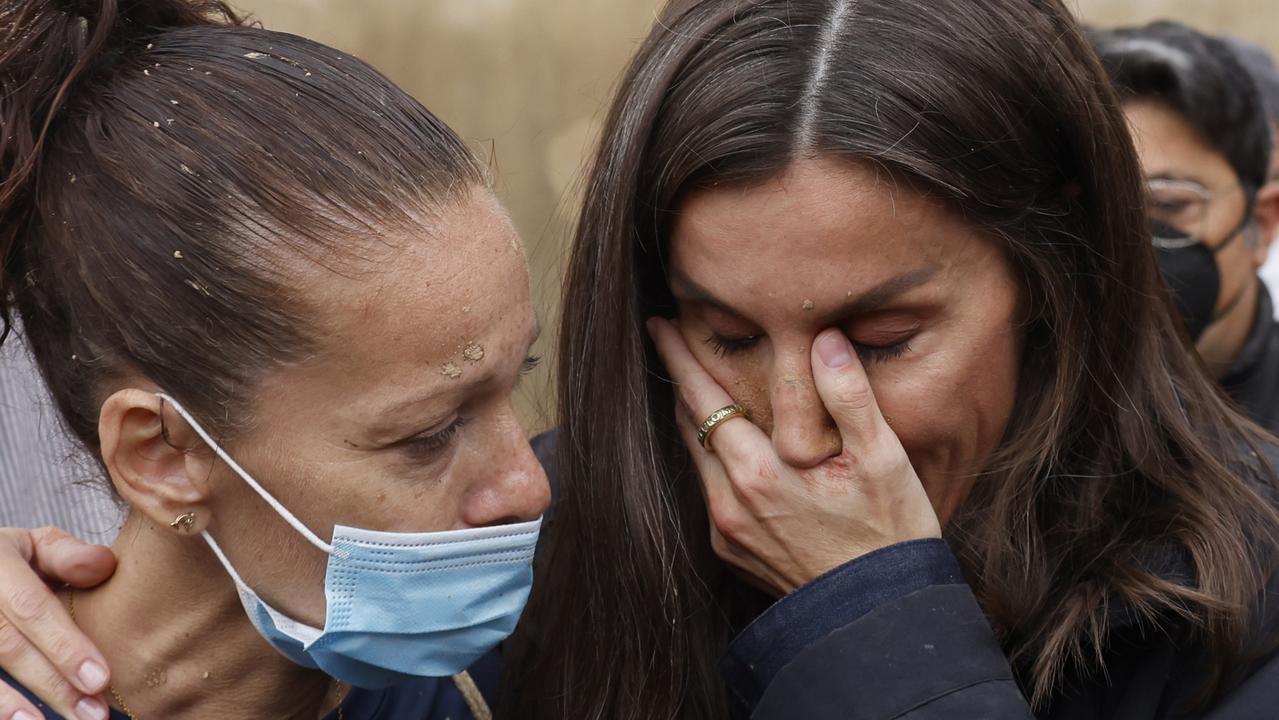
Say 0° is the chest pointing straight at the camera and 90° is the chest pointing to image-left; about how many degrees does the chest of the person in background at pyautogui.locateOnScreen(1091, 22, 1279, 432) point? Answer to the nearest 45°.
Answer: approximately 45°

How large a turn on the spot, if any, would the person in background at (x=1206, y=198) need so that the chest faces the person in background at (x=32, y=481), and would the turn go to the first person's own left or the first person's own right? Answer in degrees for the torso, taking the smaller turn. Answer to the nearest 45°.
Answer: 0° — they already face them

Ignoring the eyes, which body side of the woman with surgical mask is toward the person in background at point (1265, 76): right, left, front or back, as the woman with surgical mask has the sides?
left

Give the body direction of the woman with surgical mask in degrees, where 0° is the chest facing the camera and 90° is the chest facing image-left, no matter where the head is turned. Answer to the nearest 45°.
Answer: approximately 315°

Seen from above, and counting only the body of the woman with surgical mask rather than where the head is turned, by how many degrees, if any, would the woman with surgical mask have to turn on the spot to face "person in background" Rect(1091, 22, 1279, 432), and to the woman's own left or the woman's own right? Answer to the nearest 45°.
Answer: approximately 45° to the woman's own left

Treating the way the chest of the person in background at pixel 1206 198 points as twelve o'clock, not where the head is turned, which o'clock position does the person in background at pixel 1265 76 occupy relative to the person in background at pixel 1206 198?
the person in background at pixel 1265 76 is roughly at 5 o'clock from the person in background at pixel 1206 198.

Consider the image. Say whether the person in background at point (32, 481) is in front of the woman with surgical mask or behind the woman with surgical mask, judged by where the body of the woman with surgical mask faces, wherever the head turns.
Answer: behind

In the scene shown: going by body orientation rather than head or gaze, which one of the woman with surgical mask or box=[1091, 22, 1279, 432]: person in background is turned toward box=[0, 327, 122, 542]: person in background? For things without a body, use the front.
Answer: box=[1091, 22, 1279, 432]: person in background
